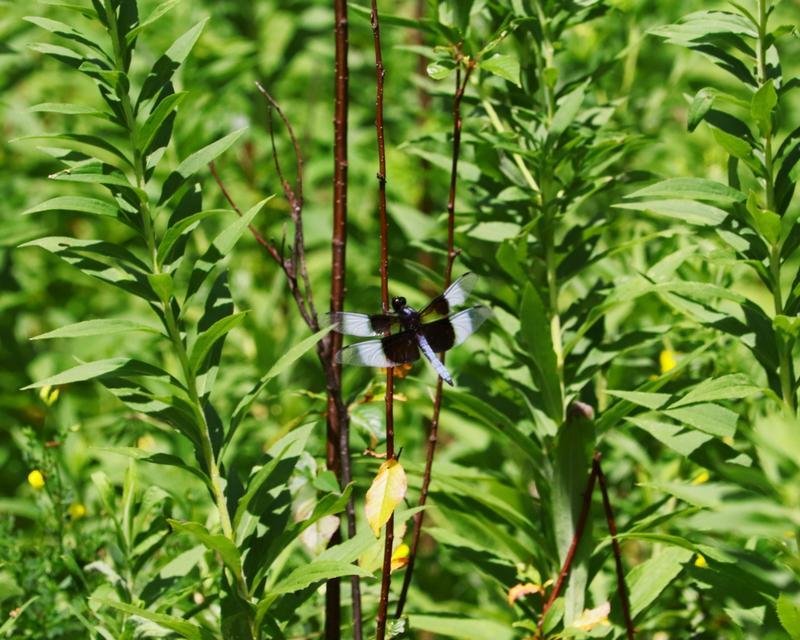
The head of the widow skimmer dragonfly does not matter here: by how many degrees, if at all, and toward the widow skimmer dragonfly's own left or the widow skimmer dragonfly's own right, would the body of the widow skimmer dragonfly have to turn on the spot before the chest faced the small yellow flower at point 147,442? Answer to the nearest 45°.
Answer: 0° — it already faces it

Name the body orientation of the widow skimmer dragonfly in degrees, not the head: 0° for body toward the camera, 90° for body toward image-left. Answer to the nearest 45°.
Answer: approximately 135°

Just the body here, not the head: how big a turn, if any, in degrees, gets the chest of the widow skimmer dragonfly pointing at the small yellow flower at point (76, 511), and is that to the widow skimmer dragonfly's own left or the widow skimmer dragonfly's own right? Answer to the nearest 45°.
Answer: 0° — it already faces it
